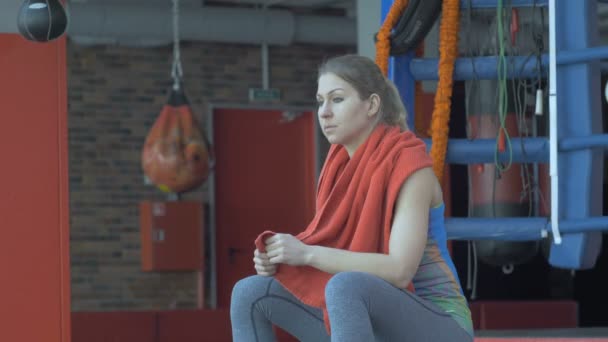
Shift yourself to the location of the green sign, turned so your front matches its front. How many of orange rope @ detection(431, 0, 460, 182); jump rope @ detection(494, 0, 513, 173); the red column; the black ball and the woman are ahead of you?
5

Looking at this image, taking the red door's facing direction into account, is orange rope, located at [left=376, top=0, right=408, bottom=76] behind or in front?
in front

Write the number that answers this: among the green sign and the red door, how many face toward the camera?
2

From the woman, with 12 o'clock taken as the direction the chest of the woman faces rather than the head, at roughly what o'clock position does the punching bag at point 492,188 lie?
The punching bag is roughly at 5 o'clock from the woman.

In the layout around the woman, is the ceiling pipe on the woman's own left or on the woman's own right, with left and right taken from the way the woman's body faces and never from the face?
on the woman's own right

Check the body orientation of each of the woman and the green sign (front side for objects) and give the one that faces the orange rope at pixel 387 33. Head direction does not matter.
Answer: the green sign

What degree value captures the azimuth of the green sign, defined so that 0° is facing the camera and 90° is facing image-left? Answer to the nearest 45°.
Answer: approximately 0°

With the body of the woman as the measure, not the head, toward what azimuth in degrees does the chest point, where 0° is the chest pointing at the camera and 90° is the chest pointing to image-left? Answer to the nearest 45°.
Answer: approximately 45°

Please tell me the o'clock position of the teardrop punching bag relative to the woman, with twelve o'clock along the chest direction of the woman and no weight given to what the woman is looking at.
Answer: The teardrop punching bag is roughly at 4 o'clock from the woman.

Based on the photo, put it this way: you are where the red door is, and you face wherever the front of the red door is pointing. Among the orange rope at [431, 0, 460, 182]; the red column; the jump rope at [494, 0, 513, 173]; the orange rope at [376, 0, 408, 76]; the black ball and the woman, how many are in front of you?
6

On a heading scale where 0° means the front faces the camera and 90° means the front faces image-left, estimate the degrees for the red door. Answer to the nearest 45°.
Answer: approximately 0°
